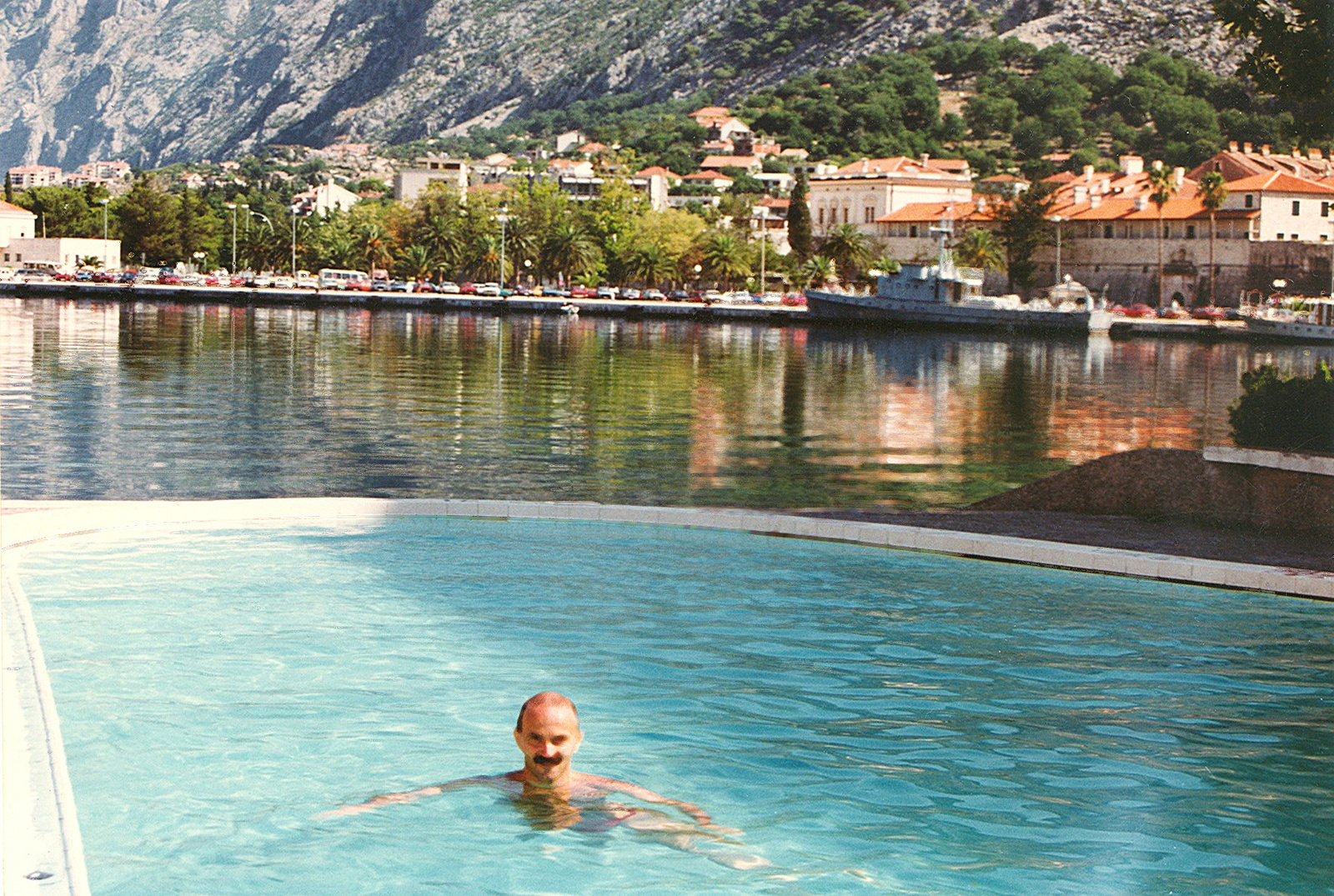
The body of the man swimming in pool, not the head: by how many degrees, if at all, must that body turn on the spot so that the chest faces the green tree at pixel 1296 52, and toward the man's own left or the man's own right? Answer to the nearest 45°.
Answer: approximately 135° to the man's own left

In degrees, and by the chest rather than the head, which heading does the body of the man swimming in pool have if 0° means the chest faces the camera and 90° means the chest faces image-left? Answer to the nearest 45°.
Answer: approximately 0°

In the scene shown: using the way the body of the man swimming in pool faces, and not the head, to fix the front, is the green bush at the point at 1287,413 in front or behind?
behind

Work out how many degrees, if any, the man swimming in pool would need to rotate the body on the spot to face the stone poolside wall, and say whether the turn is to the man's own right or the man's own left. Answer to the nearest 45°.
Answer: approximately 135° to the man's own left
